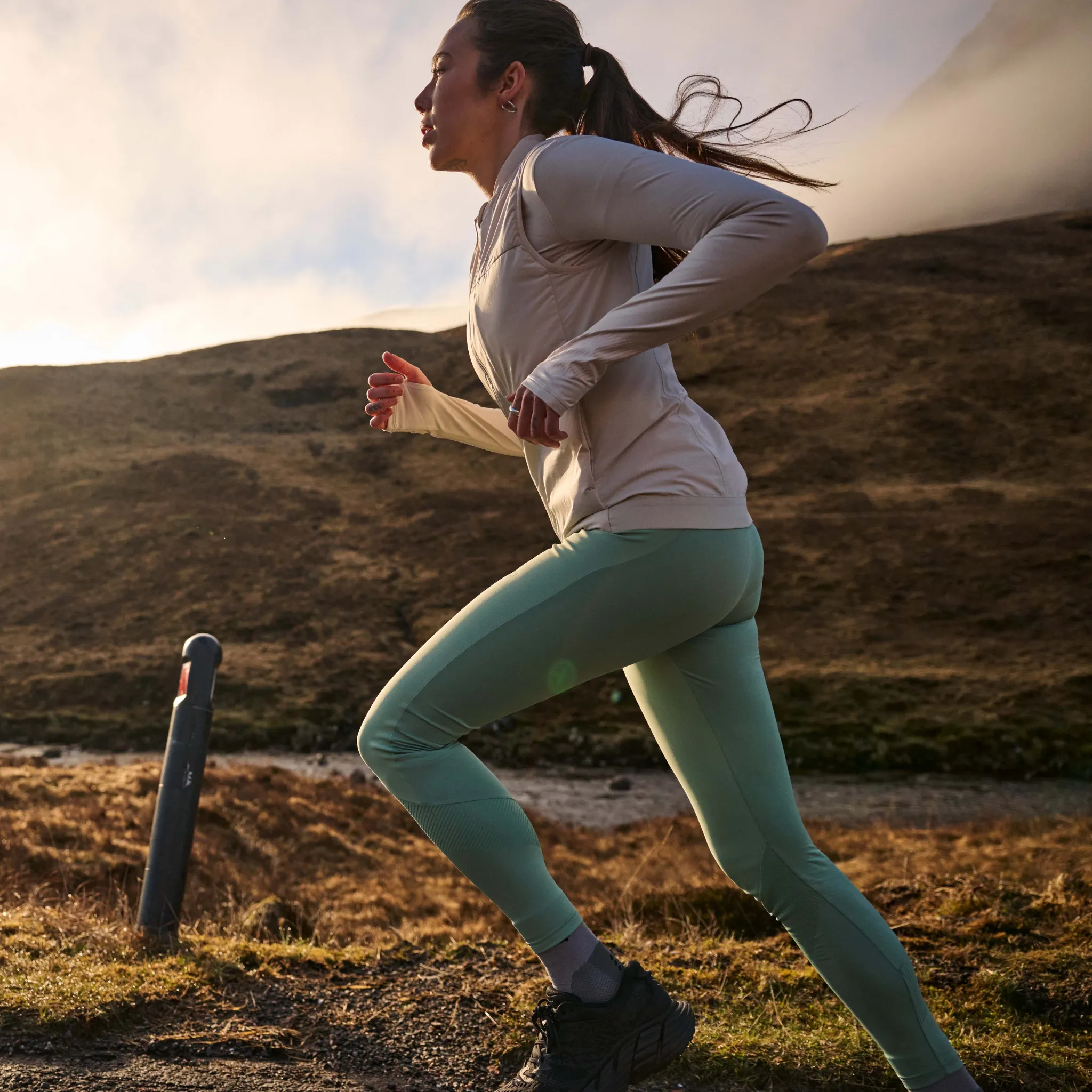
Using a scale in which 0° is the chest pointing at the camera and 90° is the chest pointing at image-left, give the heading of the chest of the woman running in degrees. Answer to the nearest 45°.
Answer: approximately 90°

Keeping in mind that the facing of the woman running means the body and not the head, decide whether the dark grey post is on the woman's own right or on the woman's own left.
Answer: on the woman's own right
